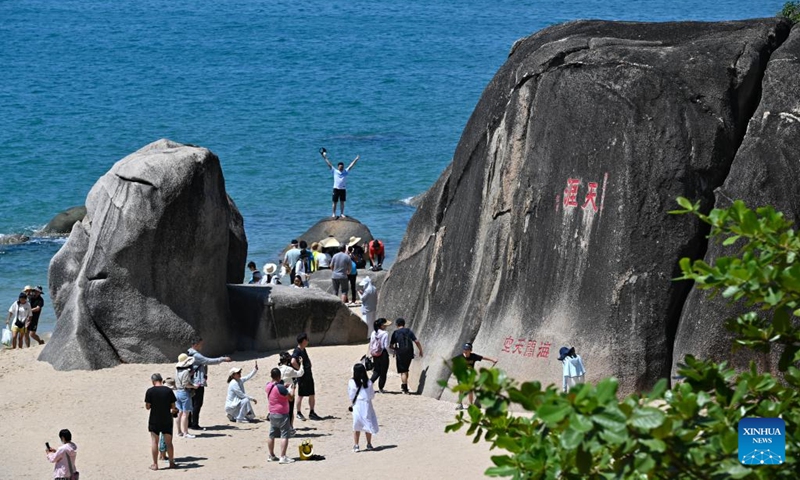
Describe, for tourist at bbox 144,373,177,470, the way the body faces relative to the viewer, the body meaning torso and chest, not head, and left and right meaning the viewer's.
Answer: facing away from the viewer

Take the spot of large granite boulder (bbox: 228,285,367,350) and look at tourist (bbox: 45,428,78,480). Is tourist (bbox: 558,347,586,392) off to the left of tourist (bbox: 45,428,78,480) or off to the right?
left

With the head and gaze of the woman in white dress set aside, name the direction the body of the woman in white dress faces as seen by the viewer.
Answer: away from the camera

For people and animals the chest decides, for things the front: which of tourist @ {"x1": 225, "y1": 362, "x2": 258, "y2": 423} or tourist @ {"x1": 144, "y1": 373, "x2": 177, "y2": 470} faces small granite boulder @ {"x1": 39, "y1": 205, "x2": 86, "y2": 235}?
tourist @ {"x1": 144, "y1": 373, "x2": 177, "y2": 470}

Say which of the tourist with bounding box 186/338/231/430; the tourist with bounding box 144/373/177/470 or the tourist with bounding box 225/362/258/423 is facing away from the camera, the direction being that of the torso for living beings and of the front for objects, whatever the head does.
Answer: the tourist with bounding box 144/373/177/470

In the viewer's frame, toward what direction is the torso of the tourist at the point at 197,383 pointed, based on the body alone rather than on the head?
to the viewer's right

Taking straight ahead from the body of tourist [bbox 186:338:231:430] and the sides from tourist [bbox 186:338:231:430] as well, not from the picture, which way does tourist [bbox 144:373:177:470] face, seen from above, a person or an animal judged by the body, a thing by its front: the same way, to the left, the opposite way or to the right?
to the left

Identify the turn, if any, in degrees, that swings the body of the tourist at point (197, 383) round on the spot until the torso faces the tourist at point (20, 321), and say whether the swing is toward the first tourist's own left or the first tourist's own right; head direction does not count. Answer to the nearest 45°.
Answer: approximately 135° to the first tourist's own left
